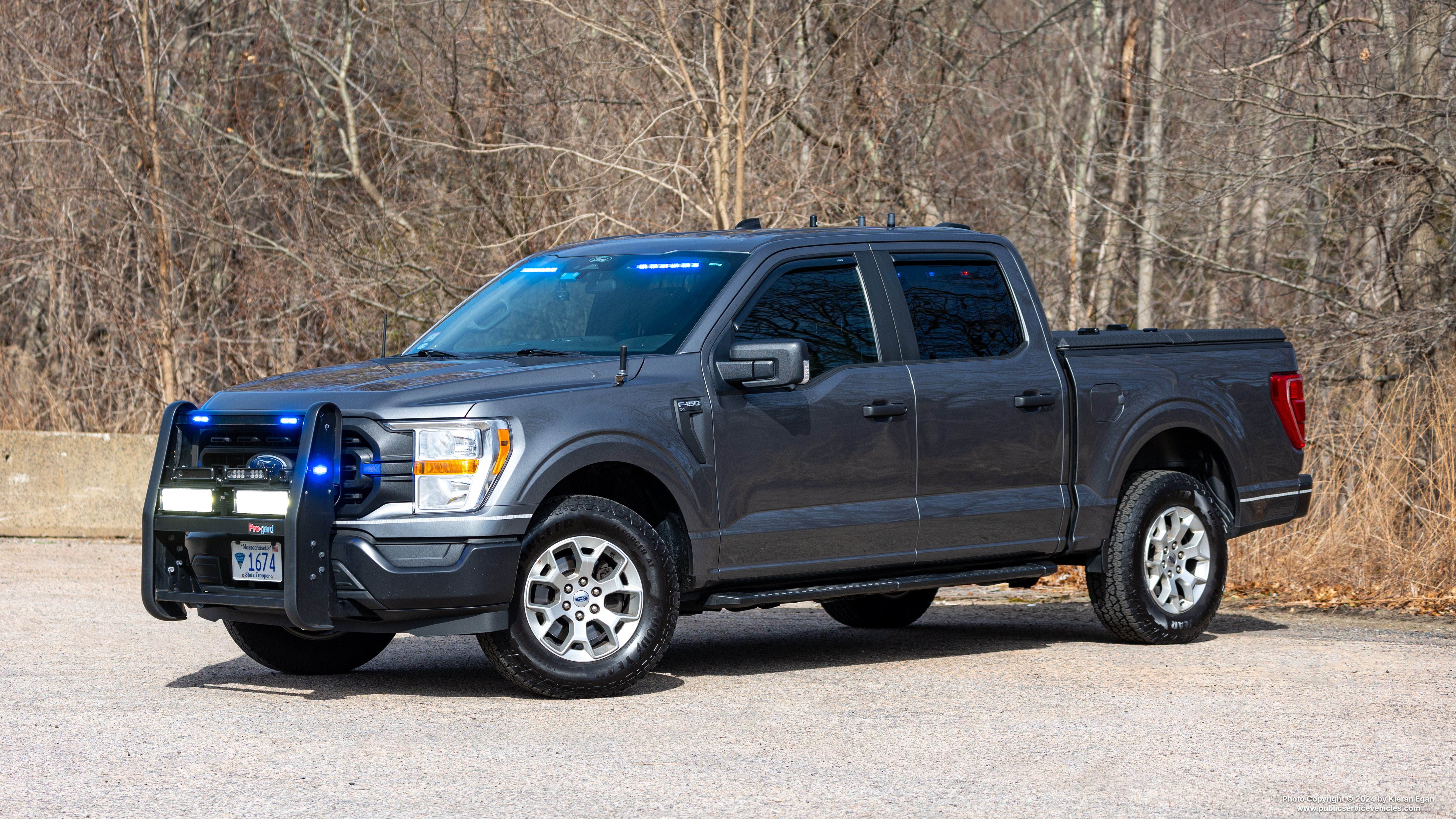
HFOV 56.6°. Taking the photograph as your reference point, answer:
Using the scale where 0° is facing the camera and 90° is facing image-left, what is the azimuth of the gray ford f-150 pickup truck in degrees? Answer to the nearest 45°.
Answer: approximately 45°

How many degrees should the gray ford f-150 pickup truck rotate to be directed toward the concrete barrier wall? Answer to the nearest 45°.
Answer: approximately 90° to its right
